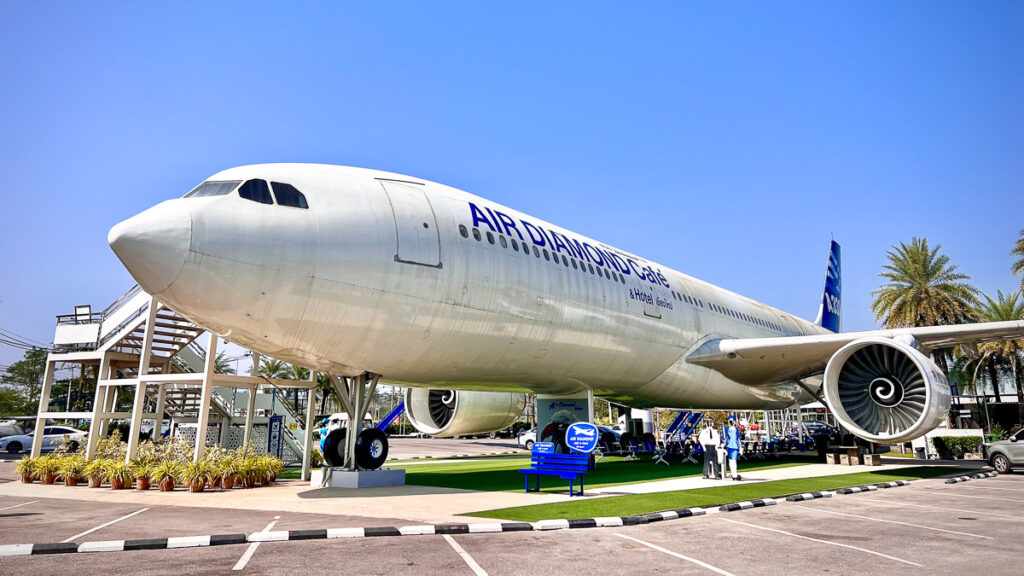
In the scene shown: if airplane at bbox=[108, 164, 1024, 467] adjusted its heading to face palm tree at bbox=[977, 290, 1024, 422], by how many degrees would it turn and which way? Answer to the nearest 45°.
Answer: approximately 180°

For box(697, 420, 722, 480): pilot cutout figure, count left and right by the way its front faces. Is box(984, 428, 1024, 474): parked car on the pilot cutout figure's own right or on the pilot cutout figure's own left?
on the pilot cutout figure's own left

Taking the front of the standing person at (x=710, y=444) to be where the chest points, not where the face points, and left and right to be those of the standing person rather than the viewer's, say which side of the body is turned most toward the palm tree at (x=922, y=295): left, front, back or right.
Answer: back

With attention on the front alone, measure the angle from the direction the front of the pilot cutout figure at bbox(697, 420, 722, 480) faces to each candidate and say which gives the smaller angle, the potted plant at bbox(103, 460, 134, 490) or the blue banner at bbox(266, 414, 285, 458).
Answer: the potted plant

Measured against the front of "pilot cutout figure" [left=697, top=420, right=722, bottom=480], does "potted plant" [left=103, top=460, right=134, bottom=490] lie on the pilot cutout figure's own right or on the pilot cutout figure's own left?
on the pilot cutout figure's own right

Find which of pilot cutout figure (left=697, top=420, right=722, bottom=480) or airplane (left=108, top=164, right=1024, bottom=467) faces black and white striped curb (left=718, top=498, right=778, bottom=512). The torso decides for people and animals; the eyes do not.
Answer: the pilot cutout figure

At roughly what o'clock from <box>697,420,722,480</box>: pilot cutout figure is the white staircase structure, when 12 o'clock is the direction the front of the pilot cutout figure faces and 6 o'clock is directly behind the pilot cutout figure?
The white staircase structure is roughly at 3 o'clock from the pilot cutout figure.

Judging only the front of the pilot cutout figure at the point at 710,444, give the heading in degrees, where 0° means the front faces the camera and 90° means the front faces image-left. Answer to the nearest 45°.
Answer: approximately 0°

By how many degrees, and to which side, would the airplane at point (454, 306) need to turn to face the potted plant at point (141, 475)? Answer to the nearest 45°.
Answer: approximately 45° to its right

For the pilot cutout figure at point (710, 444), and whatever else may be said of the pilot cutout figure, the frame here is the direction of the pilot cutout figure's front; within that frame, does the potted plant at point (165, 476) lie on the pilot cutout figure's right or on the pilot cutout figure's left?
on the pilot cutout figure's right
